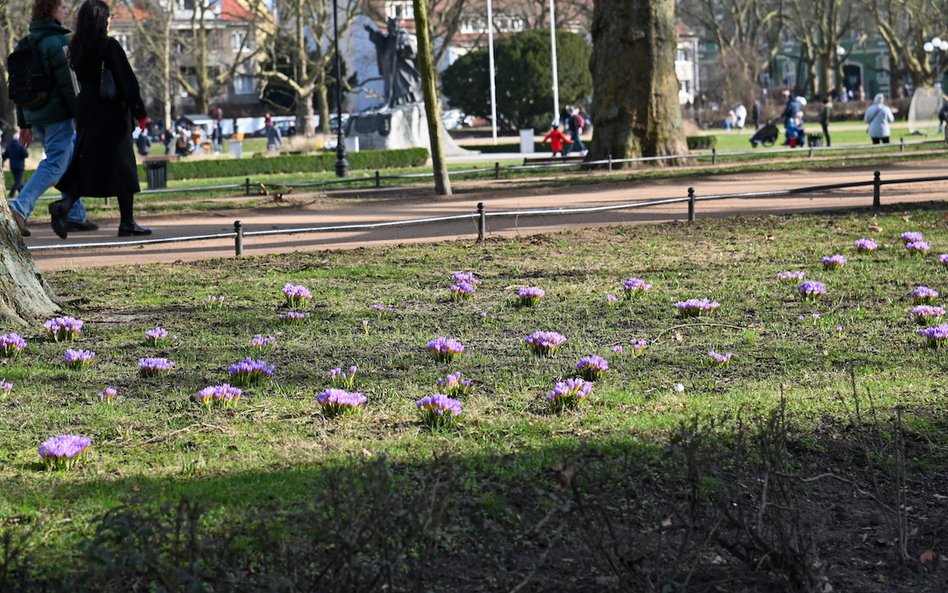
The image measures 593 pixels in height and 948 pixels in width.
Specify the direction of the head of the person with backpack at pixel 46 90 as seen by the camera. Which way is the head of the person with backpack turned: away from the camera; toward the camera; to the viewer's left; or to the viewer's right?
to the viewer's right

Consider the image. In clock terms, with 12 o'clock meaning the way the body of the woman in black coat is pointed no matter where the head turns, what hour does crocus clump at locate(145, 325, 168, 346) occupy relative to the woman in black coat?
The crocus clump is roughly at 3 o'clock from the woman in black coat.

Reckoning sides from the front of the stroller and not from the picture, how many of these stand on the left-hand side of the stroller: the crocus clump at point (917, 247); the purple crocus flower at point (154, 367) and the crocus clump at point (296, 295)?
3

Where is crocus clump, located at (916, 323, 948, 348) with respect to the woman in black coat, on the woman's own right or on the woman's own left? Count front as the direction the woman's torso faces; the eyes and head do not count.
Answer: on the woman's own right

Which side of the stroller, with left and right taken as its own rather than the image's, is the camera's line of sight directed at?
left

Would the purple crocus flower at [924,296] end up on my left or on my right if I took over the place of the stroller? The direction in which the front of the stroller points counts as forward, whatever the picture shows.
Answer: on my left

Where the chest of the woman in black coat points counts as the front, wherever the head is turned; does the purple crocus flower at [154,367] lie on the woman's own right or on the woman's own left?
on the woman's own right

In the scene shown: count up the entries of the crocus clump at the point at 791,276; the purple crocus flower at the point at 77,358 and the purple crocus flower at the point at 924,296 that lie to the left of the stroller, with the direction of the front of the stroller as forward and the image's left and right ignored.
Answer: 3

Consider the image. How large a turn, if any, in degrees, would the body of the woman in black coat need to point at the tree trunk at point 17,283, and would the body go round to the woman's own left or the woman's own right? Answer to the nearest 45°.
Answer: approximately 90° to the woman's own right
